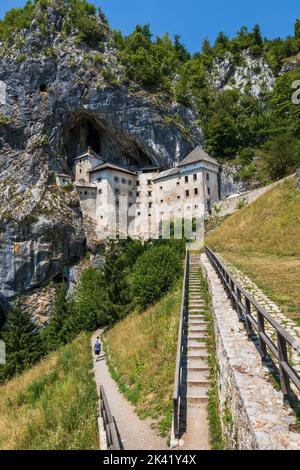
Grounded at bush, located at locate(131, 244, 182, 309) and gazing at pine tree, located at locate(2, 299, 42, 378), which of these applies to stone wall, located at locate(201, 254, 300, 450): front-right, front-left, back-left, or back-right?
back-left

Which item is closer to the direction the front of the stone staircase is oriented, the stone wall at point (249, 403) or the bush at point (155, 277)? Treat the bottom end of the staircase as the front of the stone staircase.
the stone wall

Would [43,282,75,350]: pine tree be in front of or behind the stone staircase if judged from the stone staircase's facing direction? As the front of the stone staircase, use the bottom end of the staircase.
behind

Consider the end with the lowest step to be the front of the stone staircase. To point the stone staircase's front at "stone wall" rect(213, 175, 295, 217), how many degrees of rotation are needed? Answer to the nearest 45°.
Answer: approximately 180°

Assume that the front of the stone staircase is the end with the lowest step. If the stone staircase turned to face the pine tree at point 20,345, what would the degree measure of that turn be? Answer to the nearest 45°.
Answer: approximately 135° to its right

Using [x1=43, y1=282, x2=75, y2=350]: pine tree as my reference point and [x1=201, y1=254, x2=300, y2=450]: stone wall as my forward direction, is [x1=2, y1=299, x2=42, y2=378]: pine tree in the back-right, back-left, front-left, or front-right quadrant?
back-right

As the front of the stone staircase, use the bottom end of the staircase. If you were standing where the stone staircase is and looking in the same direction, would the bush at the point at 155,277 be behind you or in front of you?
behind

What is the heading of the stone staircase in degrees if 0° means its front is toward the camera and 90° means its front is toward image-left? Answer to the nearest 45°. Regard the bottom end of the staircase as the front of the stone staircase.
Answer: approximately 0°
